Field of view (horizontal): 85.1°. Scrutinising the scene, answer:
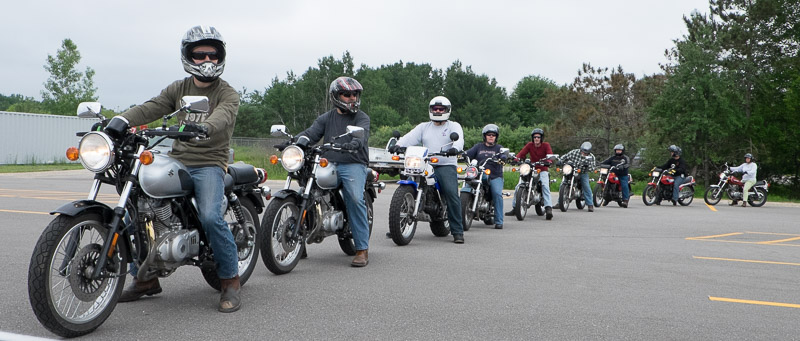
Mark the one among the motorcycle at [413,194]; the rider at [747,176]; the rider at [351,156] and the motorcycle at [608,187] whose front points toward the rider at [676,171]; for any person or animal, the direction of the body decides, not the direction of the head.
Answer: the rider at [747,176]

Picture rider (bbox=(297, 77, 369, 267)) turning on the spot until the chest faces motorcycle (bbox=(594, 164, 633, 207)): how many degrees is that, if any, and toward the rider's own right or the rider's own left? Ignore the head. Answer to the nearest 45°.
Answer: approximately 180°

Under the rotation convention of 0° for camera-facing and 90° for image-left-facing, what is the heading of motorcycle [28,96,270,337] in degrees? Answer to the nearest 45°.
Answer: approximately 45°

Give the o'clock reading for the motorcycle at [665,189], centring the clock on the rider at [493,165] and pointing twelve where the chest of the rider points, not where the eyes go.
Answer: The motorcycle is roughly at 7 o'clock from the rider.

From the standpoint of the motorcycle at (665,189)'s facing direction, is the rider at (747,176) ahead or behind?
behind

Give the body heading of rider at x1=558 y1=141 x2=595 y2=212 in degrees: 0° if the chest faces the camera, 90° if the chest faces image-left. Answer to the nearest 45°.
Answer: approximately 45°

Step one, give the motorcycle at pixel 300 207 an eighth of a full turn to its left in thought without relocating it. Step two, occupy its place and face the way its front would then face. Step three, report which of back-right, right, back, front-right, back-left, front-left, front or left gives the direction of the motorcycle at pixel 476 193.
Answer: back-left

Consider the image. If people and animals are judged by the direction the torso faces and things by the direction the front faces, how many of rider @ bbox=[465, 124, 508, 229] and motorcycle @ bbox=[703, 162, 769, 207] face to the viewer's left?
1
